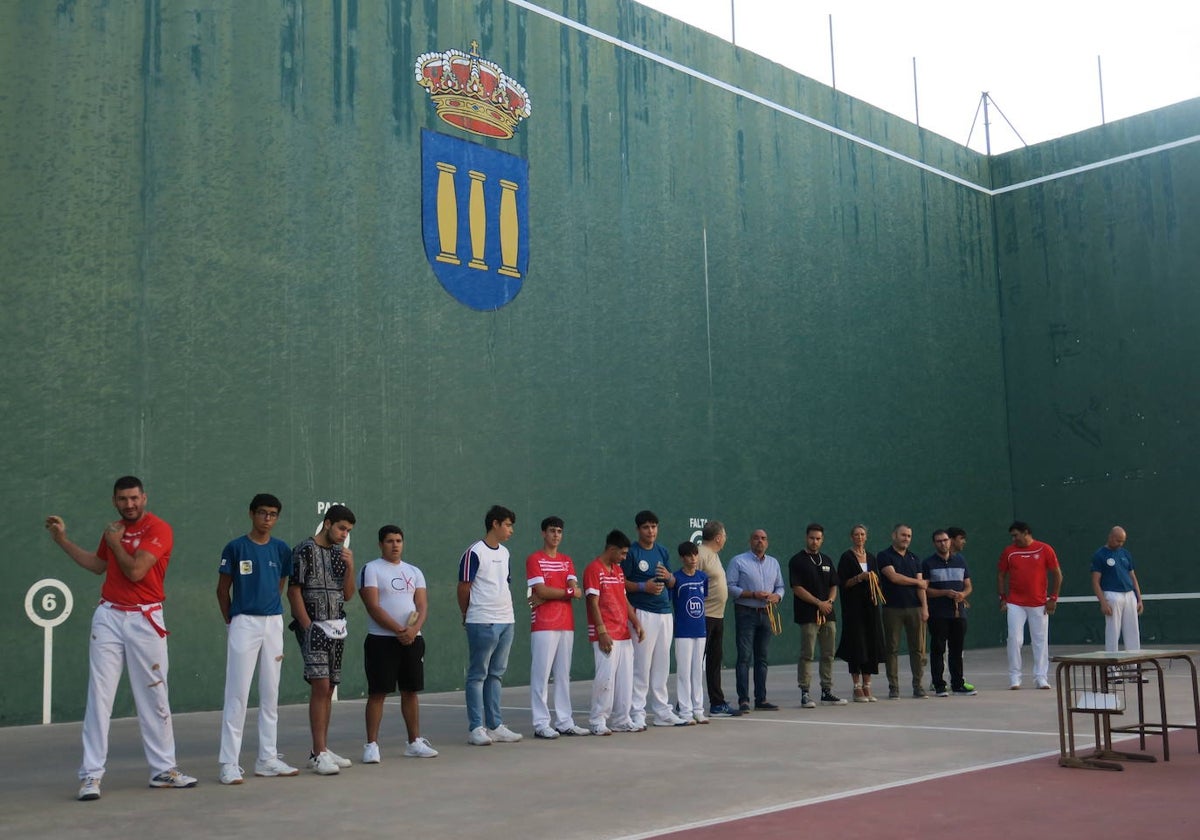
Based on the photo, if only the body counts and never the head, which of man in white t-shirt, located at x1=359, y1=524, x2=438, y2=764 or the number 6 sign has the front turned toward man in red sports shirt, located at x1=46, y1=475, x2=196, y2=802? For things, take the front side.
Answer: the number 6 sign

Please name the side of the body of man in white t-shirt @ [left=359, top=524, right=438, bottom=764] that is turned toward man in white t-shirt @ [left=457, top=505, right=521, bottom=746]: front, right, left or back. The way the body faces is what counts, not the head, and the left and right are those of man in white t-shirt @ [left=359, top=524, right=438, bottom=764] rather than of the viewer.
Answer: left

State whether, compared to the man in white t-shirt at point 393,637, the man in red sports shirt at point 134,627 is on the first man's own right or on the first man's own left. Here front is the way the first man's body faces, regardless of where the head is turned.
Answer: on the first man's own right

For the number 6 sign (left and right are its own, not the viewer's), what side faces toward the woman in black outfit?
left

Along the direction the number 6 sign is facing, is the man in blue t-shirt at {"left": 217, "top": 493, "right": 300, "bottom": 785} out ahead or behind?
ahead

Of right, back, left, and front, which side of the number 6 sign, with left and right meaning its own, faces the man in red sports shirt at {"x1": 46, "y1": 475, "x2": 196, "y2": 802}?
front

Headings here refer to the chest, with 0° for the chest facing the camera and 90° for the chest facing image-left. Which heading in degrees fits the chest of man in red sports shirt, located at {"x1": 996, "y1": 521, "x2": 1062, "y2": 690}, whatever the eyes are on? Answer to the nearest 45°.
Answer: approximately 0°

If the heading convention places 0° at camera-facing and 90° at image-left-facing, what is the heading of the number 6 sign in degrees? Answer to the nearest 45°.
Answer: approximately 0°

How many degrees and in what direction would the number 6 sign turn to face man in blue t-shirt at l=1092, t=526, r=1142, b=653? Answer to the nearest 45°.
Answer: approximately 90° to its left

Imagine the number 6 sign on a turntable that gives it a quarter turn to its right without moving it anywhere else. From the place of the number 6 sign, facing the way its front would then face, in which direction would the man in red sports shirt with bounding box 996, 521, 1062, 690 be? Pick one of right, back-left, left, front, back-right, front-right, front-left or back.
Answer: back

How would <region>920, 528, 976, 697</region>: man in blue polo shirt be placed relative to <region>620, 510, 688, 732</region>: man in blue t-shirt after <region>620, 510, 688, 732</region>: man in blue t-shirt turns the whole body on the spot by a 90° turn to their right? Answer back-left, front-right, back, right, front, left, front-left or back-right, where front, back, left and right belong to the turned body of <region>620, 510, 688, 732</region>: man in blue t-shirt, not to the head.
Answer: back

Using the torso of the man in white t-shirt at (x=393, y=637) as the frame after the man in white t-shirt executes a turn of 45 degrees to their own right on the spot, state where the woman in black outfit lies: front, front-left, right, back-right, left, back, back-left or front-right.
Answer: back-left
